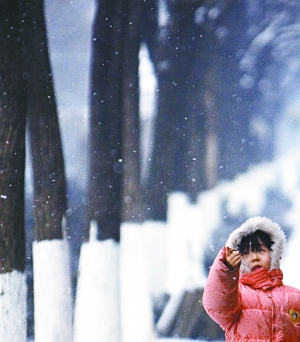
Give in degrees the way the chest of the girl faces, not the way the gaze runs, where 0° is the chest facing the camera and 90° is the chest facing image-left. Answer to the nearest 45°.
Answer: approximately 0°
